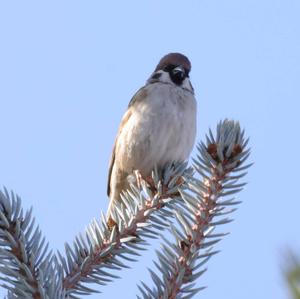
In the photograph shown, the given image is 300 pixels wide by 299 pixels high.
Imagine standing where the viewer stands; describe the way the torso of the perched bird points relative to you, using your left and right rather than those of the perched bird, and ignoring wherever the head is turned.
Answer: facing the viewer and to the right of the viewer
